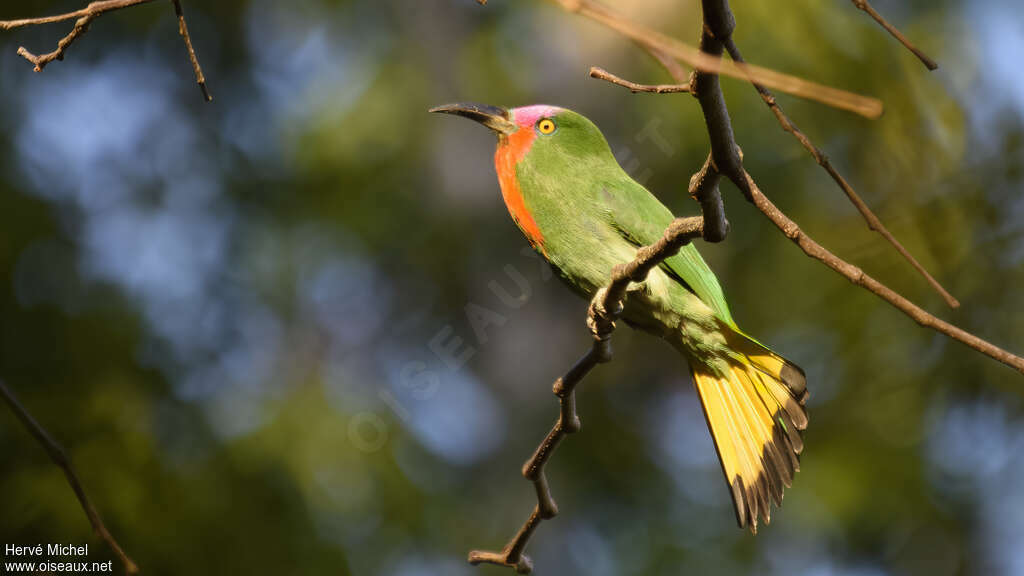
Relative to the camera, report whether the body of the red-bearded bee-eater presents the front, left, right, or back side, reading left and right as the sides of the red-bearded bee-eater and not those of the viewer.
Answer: left

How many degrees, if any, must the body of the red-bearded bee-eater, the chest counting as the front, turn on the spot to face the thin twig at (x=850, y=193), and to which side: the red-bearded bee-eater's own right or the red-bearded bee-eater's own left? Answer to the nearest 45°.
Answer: approximately 180°
